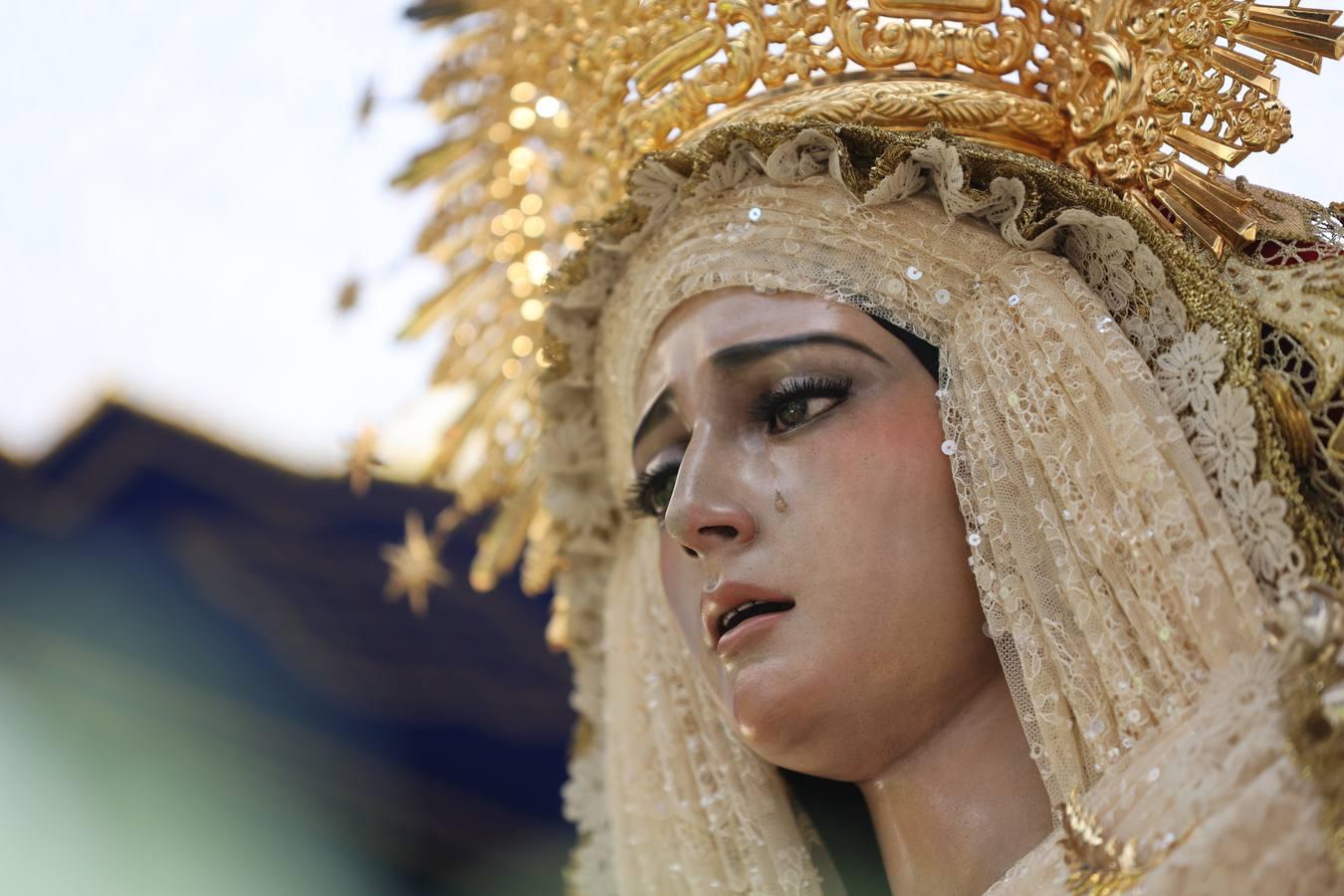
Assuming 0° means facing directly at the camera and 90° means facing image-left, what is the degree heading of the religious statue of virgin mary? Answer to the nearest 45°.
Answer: approximately 45°
